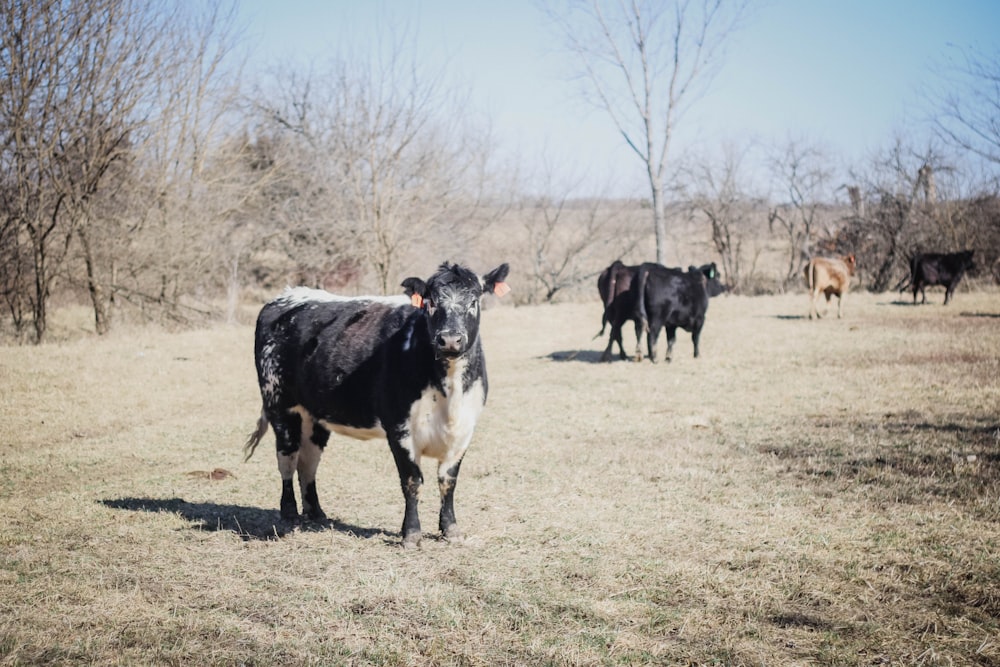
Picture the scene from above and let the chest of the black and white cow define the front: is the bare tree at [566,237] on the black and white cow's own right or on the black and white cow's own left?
on the black and white cow's own left

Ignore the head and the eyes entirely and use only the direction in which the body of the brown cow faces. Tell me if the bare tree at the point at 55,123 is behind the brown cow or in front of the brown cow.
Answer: behind

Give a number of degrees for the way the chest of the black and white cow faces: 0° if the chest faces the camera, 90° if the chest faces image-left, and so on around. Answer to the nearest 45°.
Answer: approximately 315°

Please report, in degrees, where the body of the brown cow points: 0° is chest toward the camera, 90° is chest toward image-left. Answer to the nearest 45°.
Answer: approximately 225°

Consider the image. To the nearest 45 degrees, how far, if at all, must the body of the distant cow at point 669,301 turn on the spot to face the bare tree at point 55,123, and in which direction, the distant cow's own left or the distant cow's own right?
approximately 135° to the distant cow's own left

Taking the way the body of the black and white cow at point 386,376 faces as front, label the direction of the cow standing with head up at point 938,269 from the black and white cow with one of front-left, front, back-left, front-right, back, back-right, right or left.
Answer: left

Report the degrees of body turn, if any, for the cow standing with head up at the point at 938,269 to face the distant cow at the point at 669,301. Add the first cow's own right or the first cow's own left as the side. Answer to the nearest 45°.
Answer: approximately 90° to the first cow's own right

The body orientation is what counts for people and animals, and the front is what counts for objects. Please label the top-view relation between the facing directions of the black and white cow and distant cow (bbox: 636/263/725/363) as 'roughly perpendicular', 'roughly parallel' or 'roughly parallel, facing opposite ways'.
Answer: roughly perpendicular
